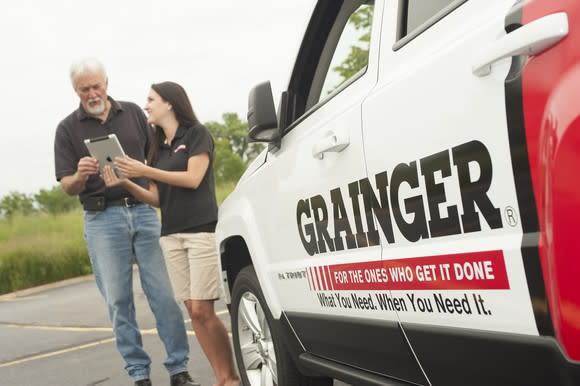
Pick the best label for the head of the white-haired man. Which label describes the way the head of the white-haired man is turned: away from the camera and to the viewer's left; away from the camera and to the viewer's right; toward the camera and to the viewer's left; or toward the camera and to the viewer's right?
toward the camera and to the viewer's right

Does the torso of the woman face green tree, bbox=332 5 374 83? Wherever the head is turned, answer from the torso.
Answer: no

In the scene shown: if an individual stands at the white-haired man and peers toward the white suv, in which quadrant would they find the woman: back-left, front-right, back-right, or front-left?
front-left

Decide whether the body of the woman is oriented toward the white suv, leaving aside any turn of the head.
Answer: no

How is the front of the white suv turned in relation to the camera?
facing away from the viewer and to the left of the viewer

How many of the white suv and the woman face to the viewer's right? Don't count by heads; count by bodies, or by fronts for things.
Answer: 0

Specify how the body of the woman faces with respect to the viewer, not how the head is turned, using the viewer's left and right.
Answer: facing the viewer and to the left of the viewer

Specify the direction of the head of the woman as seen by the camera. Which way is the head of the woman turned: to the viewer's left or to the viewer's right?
to the viewer's left

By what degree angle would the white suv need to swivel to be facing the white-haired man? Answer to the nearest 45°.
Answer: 0° — it already faces them
